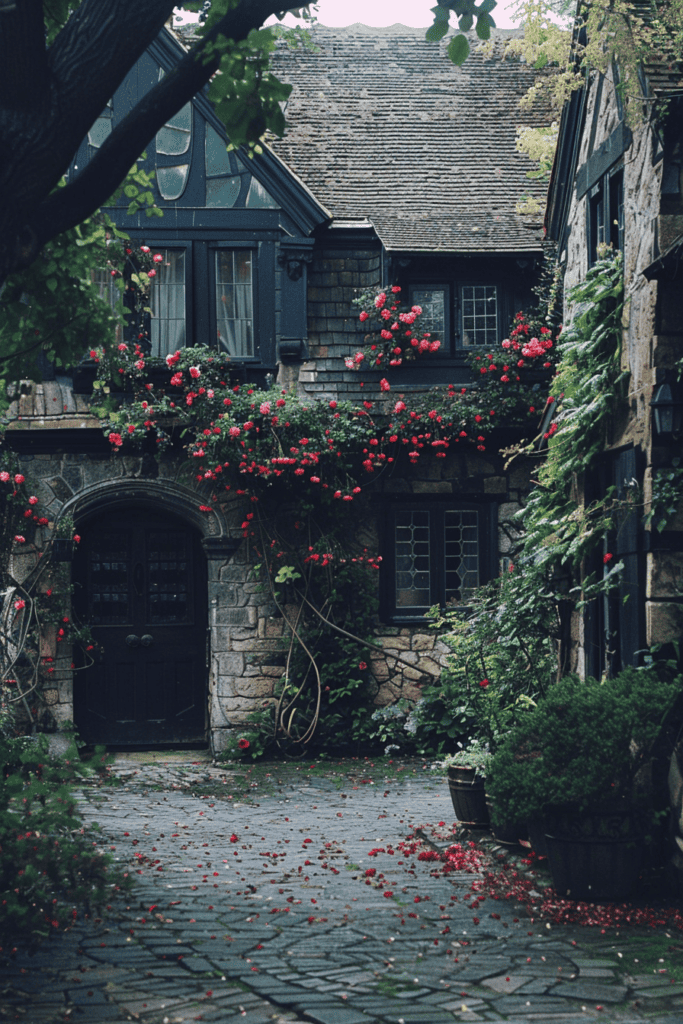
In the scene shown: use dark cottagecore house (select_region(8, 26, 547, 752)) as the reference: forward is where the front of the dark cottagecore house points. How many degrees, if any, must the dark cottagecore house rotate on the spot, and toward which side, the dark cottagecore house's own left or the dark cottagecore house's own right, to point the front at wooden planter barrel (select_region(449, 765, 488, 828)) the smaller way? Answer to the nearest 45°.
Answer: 0° — it already faces it

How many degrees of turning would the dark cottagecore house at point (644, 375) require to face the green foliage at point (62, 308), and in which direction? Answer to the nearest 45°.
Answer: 0° — it already faces it
